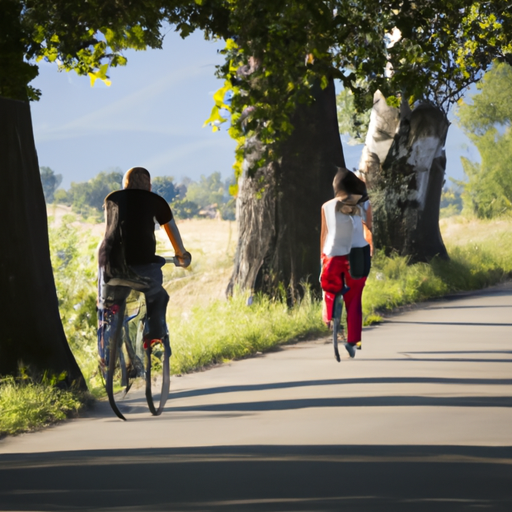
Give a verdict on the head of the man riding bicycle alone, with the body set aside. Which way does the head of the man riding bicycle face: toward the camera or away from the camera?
away from the camera

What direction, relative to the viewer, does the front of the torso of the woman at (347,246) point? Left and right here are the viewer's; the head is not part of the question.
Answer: facing away from the viewer

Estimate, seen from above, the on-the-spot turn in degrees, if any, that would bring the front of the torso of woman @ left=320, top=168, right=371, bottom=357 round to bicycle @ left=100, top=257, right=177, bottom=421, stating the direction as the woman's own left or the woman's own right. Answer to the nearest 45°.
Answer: approximately 135° to the woman's own left

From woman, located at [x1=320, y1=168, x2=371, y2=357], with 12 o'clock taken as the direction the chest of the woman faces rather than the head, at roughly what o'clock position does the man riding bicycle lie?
The man riding bicycle is roughly at 7 o'clock from the woman.
